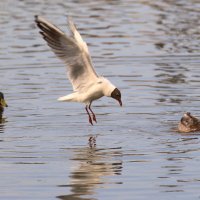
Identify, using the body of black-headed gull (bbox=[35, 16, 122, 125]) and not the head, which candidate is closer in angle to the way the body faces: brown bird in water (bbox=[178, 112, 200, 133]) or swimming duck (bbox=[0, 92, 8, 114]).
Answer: the brown bird in water

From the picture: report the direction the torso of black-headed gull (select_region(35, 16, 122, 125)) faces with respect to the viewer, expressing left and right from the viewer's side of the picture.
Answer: facing to the right of the viewer

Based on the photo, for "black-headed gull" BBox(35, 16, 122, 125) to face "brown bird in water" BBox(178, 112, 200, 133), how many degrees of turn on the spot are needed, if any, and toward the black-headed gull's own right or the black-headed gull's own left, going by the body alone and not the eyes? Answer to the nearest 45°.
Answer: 0° — it already faces it
